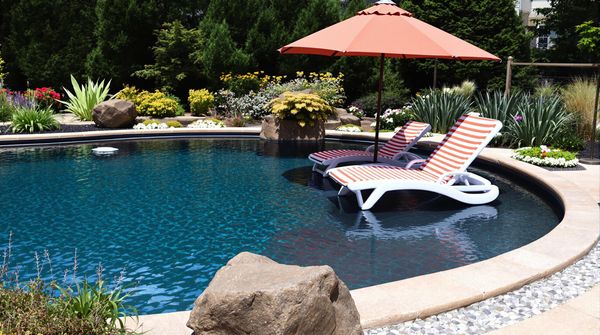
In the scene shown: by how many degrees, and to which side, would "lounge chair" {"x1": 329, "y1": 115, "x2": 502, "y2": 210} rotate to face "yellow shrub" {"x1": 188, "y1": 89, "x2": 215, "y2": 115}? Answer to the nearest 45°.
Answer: approximately 90° to its right

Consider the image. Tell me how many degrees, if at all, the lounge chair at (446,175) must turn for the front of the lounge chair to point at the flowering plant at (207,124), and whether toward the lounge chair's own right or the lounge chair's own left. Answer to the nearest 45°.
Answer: approximately 90° to the lounge chair's own right

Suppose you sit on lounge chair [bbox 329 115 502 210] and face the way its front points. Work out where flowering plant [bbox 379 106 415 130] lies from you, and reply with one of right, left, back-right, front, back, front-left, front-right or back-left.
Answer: back-right

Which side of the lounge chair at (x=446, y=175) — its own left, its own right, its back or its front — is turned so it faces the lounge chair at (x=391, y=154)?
right

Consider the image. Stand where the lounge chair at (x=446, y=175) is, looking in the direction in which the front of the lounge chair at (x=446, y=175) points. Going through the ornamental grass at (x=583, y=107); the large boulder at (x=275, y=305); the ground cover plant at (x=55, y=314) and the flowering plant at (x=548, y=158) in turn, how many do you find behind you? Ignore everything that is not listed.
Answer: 2

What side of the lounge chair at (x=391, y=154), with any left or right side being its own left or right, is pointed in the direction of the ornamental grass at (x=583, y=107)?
back

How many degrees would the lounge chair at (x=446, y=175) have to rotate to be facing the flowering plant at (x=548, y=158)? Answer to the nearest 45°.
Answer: approximately 180°

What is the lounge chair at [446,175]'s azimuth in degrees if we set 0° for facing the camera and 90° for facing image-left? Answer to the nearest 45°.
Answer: approximately 45°

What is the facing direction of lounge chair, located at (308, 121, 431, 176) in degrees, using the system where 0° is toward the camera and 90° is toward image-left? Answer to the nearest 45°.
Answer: approximately 45°
